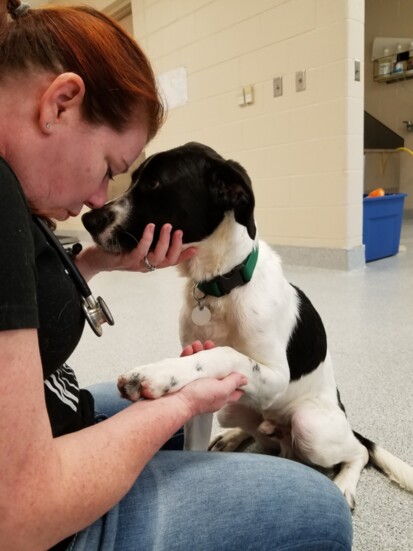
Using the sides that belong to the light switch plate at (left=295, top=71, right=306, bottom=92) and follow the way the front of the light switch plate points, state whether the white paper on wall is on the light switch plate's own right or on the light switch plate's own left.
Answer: on the light switch plate's own right

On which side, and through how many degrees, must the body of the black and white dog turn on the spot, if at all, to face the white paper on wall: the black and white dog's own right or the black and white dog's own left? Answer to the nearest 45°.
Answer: approximately 90° to the black and white dog's own right

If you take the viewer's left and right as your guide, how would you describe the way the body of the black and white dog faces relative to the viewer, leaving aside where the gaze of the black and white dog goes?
facing to the left of the viewer

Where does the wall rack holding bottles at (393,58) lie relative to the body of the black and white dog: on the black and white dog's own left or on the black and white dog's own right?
on the black and white dog's own right

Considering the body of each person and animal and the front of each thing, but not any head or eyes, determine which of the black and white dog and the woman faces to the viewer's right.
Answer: the woman

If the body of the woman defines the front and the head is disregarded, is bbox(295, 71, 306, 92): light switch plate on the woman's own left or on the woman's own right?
on the woman's own left

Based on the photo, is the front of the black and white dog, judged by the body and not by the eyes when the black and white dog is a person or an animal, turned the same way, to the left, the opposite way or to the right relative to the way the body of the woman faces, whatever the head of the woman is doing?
the opposite way

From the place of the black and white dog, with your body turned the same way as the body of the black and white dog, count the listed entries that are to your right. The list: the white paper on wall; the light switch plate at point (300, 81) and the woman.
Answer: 2

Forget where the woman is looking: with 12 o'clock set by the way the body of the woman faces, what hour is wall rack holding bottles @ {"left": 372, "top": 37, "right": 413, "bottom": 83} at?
The wall rack holding bottles is roughly at 10 o'clock from the woman.

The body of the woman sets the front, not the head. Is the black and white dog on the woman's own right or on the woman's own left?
on the woman's own left

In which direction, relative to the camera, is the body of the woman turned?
to the viewer's right

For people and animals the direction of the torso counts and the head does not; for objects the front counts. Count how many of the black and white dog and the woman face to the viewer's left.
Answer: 1

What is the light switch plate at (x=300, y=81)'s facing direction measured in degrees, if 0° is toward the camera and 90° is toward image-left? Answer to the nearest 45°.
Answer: approximately 45°

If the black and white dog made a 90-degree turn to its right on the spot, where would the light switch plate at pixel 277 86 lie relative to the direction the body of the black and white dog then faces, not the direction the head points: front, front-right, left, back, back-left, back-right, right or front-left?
front

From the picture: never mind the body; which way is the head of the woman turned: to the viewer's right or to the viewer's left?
to the viewer's right
